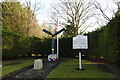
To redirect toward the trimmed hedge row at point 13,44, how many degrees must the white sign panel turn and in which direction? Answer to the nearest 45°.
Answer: approximately 135° to its right

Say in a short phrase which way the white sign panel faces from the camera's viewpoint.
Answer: facing the viewer
